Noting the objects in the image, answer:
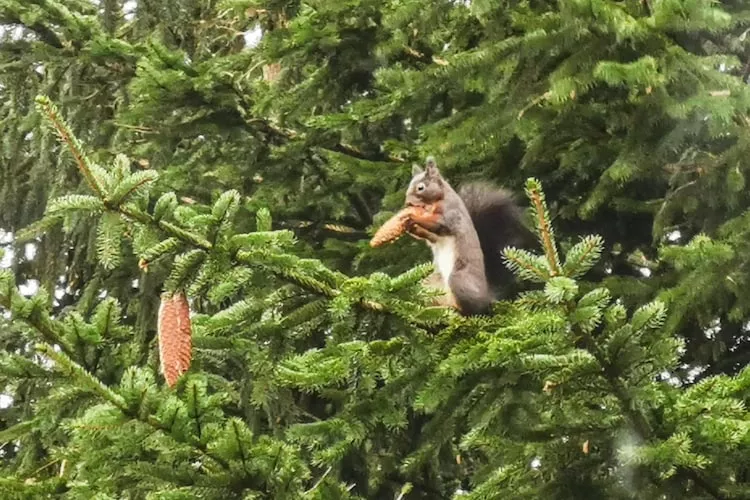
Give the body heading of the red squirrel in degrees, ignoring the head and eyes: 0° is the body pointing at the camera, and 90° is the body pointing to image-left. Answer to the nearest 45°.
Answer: approximately 90°
